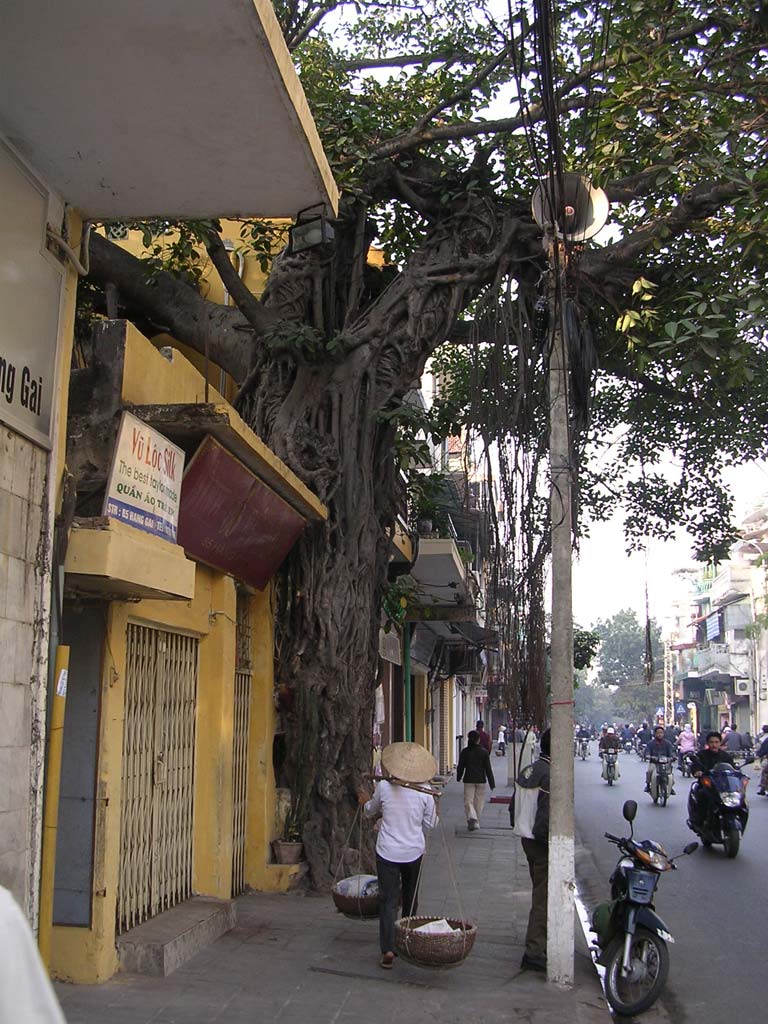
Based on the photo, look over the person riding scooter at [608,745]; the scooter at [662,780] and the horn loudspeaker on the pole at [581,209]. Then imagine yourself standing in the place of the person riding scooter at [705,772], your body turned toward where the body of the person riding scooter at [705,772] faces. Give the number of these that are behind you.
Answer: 2

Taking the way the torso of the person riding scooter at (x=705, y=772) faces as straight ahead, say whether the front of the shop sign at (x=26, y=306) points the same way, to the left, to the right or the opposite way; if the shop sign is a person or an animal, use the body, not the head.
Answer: to the left

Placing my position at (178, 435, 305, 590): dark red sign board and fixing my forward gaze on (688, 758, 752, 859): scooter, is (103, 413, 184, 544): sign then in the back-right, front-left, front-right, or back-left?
back-right

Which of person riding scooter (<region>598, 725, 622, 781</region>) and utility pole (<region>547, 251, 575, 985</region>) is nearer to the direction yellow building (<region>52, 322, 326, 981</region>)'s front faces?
the utility pole

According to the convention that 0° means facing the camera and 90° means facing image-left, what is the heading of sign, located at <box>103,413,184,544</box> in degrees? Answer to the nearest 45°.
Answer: approximately 315°

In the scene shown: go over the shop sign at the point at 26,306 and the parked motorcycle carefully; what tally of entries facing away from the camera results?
0

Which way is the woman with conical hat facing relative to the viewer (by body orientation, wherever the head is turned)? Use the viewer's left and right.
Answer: facing away from the viewer

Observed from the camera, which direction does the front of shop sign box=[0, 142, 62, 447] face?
facing the viewer and to the right of the viewer

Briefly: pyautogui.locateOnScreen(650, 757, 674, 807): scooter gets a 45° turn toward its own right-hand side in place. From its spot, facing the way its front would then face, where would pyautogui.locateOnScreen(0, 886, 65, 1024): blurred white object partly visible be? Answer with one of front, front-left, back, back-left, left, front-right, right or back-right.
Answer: front-left

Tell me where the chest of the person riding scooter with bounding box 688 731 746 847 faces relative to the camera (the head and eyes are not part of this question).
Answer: toward the camera

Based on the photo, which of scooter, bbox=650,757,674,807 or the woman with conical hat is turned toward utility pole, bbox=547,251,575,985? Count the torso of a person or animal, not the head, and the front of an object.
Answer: the scooter

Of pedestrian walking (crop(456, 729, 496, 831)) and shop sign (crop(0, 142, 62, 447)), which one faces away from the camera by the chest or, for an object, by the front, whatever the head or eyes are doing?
the pedestrian walking

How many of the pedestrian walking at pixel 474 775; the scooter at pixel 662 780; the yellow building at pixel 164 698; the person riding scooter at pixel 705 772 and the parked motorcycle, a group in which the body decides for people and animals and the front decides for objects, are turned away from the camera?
1

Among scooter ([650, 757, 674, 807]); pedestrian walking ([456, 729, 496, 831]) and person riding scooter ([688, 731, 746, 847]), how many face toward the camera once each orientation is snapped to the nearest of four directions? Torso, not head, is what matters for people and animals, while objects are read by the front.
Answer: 2

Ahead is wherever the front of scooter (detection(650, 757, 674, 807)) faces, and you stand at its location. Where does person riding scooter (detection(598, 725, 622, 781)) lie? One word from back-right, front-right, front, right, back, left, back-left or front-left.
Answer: back

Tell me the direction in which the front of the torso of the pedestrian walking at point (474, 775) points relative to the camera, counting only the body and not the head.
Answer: away from the camera
